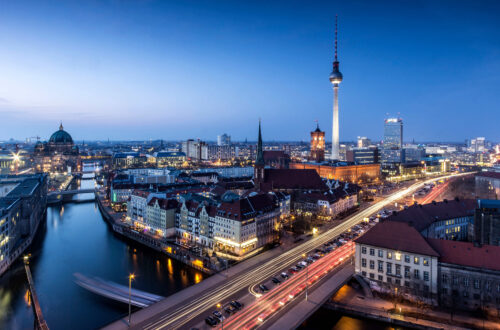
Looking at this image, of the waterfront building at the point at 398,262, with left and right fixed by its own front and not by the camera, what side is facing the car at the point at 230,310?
front

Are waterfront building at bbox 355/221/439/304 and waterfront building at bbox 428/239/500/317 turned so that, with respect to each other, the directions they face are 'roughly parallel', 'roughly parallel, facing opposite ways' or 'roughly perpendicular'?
roughly parallel

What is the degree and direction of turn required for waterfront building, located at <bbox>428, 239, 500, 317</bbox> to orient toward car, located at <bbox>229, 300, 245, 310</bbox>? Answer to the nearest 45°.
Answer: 0° — it already faces it

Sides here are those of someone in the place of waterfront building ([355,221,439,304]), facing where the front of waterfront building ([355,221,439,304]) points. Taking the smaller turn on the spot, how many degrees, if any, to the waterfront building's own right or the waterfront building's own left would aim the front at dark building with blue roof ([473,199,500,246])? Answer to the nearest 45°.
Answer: approximately 180°

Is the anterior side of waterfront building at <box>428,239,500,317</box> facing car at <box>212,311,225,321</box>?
yes

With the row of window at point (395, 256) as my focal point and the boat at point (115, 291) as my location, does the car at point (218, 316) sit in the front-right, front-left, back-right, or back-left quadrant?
front-right

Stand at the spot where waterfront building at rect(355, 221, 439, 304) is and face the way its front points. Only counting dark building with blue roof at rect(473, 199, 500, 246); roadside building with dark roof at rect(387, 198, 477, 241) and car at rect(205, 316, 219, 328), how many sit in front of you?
1

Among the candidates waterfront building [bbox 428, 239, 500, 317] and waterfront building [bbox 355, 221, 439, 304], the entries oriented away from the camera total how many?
0

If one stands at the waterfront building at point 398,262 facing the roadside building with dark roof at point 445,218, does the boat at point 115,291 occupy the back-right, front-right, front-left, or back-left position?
back-left

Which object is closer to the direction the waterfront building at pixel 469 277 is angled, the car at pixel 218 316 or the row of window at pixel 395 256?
the car

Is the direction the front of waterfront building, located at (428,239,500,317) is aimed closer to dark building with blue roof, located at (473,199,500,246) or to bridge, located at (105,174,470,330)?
the bridge

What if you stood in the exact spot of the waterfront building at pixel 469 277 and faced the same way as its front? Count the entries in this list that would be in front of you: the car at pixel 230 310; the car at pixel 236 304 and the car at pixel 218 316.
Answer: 3

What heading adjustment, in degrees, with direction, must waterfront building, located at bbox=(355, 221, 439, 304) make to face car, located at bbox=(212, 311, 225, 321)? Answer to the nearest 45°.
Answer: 0° — it already faces it

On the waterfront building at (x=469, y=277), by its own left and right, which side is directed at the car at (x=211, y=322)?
front

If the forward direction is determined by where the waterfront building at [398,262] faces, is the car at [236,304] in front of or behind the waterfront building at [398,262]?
in front

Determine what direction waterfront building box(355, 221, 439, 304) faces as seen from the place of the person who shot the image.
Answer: facing the viewer and to the left of the viewer

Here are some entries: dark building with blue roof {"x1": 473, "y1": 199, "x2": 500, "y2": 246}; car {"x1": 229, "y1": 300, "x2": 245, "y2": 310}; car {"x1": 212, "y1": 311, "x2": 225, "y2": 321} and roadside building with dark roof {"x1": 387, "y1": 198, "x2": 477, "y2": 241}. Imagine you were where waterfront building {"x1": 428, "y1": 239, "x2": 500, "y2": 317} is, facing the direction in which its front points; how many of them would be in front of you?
2

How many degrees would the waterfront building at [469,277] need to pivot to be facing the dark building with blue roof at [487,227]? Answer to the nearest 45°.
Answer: approximately 135° to its right
